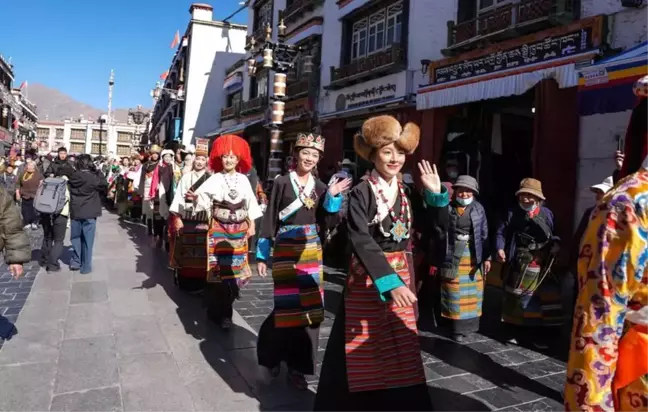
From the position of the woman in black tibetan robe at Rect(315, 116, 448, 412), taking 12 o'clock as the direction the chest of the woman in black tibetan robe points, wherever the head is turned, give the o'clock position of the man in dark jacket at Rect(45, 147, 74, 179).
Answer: The man in dark jacket is roughly at 6 o'clock from the woman in black tibetan robe.

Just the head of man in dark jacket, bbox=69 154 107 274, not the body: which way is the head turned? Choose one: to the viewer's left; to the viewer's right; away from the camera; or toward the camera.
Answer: away from the camera

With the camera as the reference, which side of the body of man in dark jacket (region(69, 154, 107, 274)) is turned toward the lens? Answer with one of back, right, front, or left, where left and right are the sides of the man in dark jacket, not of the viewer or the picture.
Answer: back

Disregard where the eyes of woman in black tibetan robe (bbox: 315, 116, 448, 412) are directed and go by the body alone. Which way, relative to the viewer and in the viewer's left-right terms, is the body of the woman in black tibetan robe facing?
facing the viewer and to the right of the viewer

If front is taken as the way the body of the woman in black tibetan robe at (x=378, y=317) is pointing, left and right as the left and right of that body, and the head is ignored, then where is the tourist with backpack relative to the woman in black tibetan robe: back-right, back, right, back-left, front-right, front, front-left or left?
back

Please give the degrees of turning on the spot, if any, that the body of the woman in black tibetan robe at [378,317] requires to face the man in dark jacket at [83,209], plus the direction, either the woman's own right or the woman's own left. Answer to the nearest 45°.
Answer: approximately 180°

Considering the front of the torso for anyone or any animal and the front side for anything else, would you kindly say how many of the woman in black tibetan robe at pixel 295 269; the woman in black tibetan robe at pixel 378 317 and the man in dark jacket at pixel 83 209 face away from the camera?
1

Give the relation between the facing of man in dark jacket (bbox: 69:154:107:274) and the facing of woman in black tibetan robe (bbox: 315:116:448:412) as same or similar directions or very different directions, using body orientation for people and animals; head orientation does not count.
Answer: very different directions

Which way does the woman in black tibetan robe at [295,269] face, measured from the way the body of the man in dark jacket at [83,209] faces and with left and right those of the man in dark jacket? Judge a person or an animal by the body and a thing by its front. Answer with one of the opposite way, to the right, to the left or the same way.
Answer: the opposite way

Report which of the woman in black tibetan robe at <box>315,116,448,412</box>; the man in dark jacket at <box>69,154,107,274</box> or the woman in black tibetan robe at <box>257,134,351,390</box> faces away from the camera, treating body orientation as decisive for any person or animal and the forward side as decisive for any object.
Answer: the man in dark jacket

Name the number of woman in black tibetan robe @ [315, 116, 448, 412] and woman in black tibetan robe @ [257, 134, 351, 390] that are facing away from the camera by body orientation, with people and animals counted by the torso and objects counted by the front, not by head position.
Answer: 0
